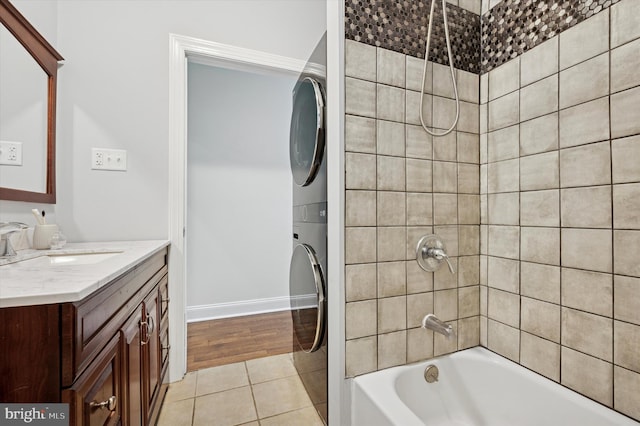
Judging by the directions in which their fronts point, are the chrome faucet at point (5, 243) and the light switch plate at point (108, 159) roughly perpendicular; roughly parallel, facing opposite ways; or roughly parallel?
roughly perpendicular

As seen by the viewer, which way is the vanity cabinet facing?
to the viewer's right

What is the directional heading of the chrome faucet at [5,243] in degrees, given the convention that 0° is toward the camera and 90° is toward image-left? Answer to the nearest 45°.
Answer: approximately 270°

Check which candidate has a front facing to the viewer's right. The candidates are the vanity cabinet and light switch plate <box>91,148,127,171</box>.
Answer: the vanity cabinet

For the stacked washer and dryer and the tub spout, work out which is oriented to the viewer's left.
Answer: the stacked washer and dryer

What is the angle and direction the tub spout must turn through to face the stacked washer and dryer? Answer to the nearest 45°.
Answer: approximately 135° to its right

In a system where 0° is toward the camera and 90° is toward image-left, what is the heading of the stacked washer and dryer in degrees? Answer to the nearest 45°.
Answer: approximately 90°

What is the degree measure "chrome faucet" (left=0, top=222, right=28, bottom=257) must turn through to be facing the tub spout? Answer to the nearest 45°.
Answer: approximately 45° to its right

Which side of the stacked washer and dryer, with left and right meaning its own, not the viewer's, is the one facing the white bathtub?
back
